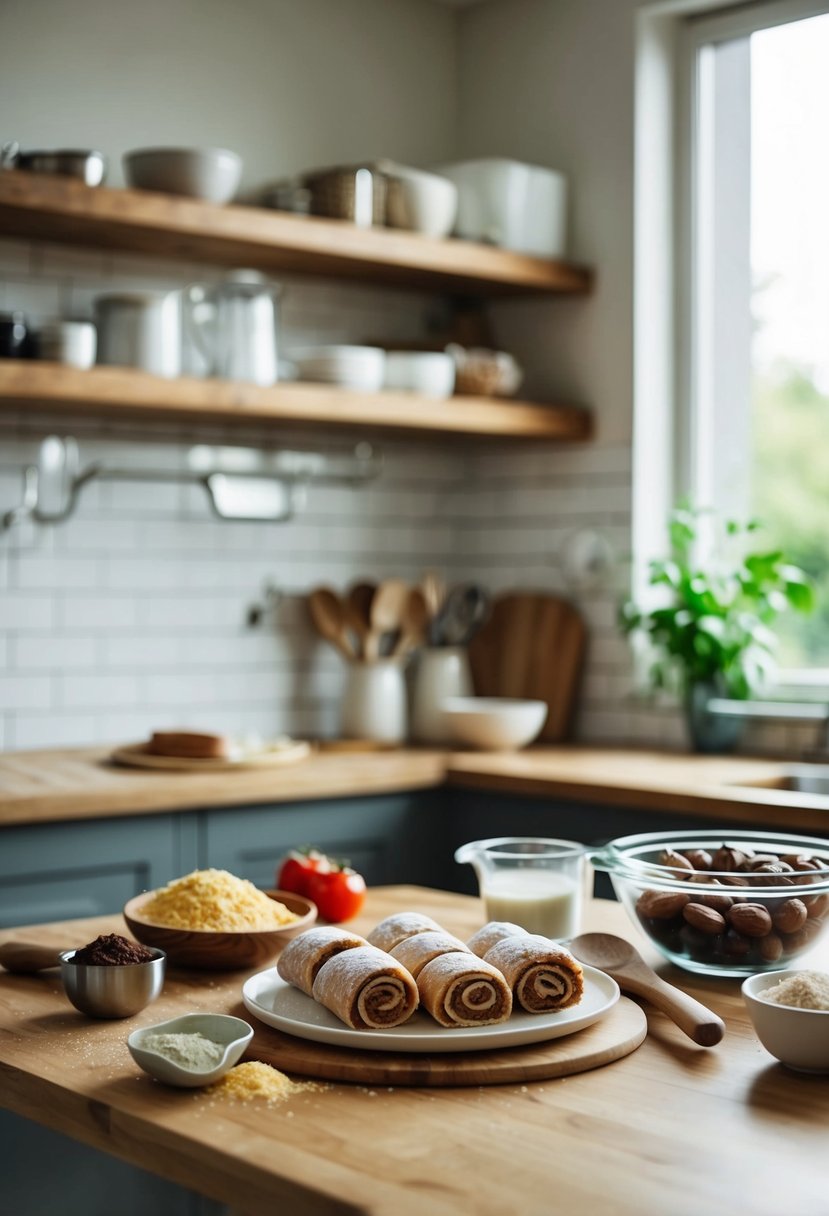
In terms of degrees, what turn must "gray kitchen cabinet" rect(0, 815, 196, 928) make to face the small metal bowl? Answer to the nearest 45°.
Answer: approximately 45° to its right

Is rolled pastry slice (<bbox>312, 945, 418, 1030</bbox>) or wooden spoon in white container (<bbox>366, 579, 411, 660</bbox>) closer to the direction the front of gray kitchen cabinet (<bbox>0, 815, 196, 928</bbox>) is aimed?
the rolled pastry slice

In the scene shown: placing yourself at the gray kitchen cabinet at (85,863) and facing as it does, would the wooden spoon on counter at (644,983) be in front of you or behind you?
in front

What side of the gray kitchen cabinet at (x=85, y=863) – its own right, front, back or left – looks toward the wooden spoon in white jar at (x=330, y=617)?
left

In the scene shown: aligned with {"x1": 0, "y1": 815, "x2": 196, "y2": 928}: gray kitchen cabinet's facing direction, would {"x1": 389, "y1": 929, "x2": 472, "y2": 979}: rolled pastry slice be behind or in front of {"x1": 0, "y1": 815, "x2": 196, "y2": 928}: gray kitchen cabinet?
in front

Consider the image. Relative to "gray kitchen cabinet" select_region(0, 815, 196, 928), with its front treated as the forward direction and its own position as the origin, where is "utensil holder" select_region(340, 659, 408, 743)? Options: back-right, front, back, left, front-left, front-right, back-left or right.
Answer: left

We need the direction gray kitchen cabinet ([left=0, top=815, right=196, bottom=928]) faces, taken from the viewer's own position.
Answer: facing the viewer and to the right of the viewer
